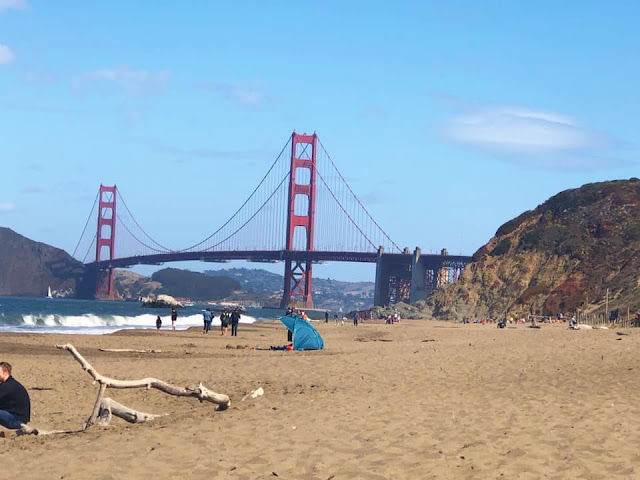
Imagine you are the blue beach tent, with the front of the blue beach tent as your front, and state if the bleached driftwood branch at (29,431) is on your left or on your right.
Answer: on your left

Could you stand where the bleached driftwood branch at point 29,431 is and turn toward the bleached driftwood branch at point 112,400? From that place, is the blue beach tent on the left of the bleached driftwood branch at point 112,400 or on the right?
left

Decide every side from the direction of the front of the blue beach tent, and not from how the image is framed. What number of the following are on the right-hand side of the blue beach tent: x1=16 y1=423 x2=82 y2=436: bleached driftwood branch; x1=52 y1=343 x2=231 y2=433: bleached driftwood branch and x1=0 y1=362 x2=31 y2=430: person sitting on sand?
0

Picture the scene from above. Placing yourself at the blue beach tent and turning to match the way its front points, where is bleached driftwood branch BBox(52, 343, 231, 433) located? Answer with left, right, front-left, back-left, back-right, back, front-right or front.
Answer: left

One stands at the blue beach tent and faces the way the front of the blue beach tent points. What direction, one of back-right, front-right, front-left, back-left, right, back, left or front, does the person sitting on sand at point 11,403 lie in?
left

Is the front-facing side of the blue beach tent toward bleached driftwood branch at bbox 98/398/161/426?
no

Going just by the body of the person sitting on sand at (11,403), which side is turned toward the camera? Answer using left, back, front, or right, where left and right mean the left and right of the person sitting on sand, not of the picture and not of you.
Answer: left

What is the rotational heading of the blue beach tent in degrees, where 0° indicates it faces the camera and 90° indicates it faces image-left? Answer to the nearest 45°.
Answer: approximately 90°

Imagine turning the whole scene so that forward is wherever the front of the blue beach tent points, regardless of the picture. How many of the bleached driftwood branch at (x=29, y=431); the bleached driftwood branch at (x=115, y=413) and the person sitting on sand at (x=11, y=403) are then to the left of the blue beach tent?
3
